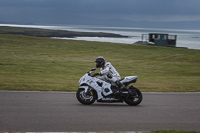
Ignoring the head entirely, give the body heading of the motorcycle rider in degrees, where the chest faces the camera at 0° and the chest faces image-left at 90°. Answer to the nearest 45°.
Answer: approximately 90°

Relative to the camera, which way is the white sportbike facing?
to the viewer's left
